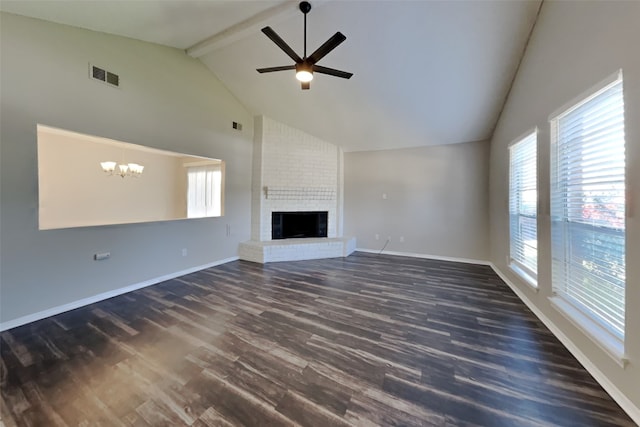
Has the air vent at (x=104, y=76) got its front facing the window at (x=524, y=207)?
yes

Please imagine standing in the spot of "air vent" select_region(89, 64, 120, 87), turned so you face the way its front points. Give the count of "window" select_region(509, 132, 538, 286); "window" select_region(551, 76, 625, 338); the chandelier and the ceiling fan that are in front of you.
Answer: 3

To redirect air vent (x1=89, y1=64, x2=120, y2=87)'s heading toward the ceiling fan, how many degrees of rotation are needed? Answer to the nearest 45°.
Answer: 0° — it already faces it

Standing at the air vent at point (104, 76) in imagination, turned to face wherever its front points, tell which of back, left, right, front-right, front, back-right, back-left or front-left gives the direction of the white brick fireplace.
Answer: front-left

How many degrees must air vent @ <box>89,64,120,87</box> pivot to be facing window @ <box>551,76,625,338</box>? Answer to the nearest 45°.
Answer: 0° — it already faces it

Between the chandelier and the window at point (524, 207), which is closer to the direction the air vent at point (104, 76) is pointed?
the window

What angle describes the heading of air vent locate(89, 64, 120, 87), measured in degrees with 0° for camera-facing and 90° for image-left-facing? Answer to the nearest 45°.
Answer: approximately 315°

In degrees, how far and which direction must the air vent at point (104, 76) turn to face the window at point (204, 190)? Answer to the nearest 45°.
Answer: approximately 90° to its left

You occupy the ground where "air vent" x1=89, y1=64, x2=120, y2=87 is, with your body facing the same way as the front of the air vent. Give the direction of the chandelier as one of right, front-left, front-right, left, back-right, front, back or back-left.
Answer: back-left

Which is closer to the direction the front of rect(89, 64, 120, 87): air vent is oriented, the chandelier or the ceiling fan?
the ceiling fan
